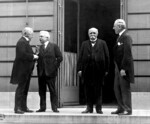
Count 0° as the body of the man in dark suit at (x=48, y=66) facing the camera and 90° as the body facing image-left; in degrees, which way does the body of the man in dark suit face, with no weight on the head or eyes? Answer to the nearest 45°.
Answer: approximately 45°

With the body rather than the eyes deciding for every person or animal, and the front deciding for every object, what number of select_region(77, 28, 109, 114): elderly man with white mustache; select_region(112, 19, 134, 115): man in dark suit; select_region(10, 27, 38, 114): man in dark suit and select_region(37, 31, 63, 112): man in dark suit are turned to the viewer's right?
1

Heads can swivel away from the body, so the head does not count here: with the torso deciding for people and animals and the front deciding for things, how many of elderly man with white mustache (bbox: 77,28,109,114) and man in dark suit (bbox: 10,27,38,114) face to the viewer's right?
1

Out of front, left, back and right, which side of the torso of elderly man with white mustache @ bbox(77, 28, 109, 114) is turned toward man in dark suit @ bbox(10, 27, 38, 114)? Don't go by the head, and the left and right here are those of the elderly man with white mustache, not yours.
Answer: right

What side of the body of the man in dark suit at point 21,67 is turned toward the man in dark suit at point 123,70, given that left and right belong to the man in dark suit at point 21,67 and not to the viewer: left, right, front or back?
front

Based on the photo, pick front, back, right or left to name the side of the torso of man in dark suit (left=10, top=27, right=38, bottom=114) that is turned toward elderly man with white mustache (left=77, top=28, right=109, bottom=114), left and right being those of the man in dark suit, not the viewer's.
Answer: front

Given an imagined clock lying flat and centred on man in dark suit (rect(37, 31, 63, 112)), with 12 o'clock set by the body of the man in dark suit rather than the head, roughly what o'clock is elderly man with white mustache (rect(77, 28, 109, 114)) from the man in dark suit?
The elderly man with white mustache is roughly at 8 o'clock from the man in dark suit.

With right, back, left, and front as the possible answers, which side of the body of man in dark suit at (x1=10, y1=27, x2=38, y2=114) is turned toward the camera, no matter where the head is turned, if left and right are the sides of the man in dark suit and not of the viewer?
right

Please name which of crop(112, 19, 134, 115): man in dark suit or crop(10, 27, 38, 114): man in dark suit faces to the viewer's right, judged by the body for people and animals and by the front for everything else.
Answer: crop(10, 27, 38, 114): man in dark suit

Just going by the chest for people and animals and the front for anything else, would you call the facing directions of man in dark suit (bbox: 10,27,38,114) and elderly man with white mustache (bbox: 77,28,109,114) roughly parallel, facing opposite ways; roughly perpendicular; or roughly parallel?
roughly perpendicular

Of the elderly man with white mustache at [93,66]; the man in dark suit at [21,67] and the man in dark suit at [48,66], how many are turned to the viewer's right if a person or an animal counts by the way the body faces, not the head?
1

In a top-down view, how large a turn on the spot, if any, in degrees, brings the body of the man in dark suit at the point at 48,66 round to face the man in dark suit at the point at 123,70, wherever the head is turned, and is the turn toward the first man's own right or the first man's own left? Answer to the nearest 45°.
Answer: approximately 90° to the first man's own left
